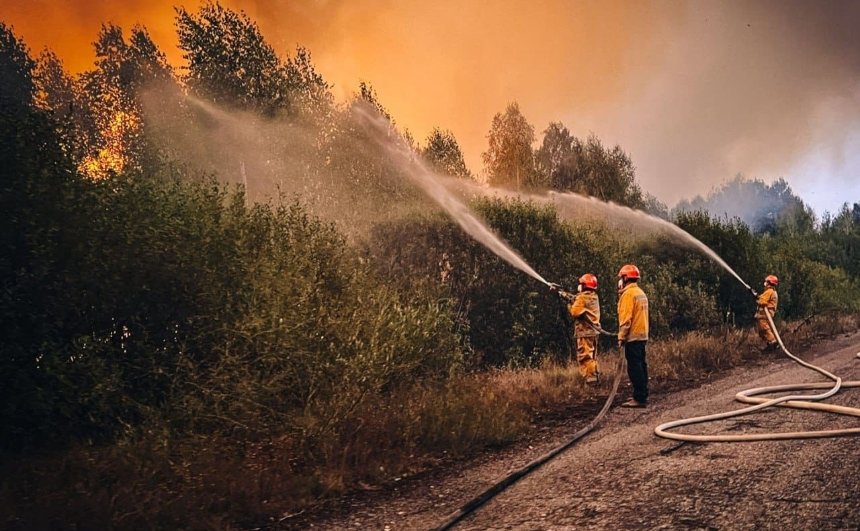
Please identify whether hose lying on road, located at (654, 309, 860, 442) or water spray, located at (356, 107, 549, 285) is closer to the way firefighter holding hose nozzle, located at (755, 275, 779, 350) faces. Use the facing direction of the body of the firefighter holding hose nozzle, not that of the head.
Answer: the water spray

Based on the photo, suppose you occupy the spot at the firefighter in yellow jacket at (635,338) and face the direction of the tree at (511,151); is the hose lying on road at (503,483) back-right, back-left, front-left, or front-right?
back-left

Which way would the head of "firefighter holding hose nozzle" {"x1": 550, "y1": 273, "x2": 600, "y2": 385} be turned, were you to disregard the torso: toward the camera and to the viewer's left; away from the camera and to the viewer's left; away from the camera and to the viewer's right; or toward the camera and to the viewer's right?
away from the camera and to the viewer's left

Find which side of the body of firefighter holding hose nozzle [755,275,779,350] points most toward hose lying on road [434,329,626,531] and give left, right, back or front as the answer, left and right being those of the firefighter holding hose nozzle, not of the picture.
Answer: left

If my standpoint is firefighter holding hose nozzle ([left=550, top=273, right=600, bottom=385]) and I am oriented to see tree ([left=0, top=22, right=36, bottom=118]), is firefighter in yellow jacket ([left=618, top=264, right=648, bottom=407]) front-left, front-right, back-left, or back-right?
back-left

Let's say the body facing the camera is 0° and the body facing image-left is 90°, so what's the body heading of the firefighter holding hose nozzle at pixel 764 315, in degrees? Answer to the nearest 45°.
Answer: approximately 90°
